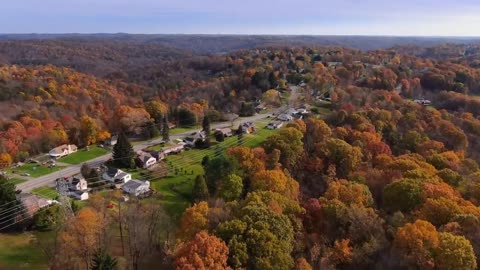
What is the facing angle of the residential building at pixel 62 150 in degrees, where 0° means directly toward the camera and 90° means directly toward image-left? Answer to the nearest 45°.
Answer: approximately 315°

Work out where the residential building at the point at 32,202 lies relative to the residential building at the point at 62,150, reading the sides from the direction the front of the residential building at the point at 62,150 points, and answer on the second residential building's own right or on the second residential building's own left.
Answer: on the second residential building's own right

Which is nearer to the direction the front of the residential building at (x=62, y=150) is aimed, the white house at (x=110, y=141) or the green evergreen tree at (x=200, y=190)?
the green evergreen tree

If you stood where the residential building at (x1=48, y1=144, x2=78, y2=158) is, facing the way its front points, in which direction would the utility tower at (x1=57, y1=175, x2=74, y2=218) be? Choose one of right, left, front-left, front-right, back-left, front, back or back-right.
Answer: front-right

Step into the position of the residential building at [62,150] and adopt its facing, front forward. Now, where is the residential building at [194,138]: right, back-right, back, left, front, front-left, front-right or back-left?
front-left

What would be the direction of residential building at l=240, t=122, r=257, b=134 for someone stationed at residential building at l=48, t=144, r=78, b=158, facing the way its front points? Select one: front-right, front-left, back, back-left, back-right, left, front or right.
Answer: front-left

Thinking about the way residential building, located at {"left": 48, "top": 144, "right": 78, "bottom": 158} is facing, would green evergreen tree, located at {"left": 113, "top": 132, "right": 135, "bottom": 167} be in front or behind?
in front

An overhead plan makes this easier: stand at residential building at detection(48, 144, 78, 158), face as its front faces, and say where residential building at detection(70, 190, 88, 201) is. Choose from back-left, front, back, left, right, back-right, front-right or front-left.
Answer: front-right

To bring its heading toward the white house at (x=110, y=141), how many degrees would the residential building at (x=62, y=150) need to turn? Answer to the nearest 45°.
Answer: approximately 45° to its left

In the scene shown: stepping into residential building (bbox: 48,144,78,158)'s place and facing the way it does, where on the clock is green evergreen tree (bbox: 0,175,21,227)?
The green evergreen tree is roughly at 2 o'clock from the residential building.
